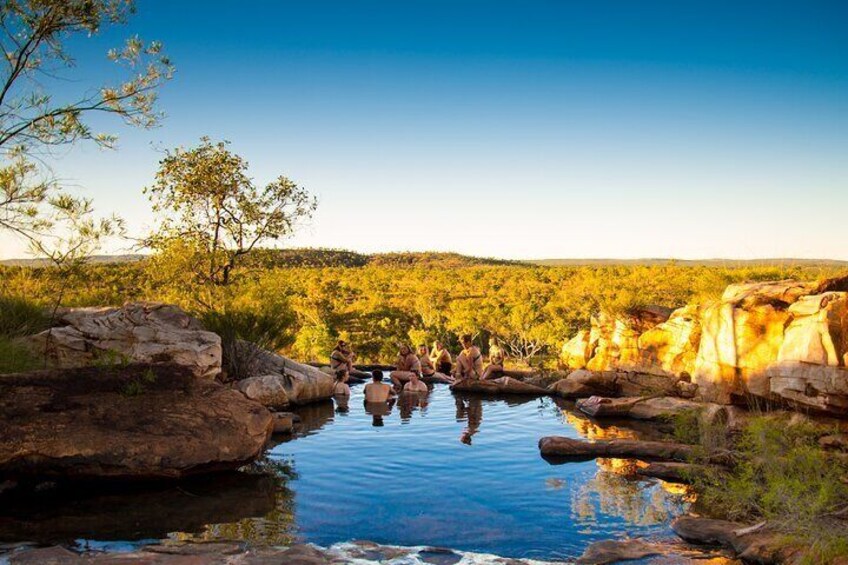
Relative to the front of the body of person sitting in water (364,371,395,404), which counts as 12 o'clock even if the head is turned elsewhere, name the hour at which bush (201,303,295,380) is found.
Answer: The bush is roughly at 9 o'clock from the person sitting in water.

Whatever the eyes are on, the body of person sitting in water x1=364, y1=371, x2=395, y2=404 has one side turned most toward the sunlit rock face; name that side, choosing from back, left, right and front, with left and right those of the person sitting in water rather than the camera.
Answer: right

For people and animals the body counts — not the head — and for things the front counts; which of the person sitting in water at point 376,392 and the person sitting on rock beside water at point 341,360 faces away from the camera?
the person sitting in water at point 376,392

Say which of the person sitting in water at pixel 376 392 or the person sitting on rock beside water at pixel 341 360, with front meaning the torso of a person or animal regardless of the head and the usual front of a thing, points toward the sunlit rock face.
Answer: the person sitting on rock beside water at pixel 341 360

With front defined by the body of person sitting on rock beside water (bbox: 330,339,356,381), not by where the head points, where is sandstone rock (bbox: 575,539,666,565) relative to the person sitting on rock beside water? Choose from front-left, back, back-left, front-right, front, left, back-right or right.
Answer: front-right

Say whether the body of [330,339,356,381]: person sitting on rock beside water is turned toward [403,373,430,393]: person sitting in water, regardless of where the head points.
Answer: yes

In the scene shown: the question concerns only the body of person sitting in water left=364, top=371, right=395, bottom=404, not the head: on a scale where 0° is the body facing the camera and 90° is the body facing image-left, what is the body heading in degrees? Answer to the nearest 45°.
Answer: approximately 180°

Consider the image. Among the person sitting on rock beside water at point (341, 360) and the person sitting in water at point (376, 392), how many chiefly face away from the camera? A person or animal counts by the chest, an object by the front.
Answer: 1

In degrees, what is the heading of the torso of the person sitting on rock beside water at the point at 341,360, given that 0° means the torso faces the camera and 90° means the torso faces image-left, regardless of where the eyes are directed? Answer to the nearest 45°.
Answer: approximately 315°
